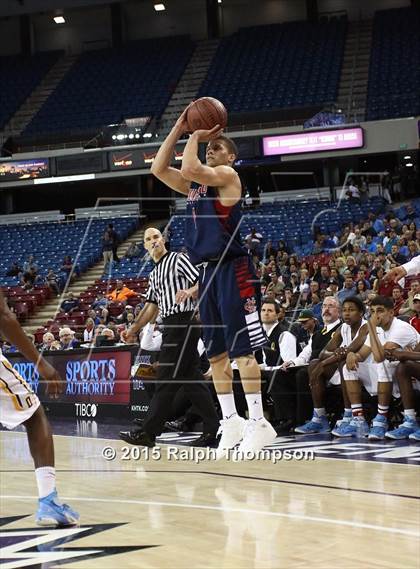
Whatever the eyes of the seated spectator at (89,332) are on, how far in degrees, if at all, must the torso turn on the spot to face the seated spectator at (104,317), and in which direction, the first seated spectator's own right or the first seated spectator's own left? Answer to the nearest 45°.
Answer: approximately 180°

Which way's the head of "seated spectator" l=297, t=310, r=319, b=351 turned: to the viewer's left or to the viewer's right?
to the viewer's left

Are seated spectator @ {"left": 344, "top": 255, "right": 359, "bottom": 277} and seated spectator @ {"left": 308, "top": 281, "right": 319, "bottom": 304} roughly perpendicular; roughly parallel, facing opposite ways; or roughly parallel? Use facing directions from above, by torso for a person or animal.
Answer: roughly parallel

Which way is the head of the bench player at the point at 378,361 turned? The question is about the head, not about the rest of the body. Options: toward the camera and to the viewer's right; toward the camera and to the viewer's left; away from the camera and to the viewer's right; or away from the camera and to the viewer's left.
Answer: toward the camera and to the viewer's left

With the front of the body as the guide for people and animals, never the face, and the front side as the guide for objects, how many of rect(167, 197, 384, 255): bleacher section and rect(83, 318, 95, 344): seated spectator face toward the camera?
2

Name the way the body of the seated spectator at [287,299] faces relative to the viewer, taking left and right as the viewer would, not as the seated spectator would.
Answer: facing the viewer and to the left of the viewer

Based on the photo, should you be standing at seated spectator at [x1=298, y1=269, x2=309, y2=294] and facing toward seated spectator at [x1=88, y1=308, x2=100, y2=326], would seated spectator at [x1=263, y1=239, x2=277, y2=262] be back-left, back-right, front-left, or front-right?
front-right

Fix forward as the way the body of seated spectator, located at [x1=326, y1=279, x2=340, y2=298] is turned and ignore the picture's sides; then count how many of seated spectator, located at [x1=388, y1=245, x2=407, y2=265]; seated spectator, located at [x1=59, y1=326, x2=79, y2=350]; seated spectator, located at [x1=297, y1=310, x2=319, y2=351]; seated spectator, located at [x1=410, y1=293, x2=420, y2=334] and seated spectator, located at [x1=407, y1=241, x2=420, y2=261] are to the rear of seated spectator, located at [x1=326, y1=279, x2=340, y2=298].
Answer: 2

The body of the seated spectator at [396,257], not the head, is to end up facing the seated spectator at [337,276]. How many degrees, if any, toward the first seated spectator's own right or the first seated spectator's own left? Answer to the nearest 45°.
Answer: approximately 45° to the first seated spectator's own right

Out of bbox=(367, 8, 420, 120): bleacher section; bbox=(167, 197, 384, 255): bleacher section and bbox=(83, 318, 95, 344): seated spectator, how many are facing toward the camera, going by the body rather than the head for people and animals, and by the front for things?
3

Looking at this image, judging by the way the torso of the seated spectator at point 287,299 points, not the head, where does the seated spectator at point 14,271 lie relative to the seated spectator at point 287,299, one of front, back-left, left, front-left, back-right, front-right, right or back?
right

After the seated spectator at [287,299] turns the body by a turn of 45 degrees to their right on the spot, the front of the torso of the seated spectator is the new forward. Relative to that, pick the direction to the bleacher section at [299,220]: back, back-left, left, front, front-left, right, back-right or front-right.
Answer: right

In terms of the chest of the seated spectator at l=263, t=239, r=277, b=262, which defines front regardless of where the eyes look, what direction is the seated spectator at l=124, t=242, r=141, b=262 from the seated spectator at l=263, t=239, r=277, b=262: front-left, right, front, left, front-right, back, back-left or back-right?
right

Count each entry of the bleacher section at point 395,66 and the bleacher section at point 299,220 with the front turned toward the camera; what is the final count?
2

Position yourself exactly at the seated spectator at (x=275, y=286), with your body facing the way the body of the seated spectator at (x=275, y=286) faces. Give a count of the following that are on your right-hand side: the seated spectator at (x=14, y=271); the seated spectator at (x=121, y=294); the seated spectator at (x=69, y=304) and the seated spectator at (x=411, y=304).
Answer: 3

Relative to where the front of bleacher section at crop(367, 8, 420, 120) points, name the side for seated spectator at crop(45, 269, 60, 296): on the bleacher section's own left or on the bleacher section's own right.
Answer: on the bleacher section's own right

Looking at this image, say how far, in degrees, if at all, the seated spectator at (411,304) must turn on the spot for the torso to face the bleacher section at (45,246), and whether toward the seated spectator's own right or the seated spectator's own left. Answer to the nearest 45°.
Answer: approximately 90° to the seated spectator's own right
